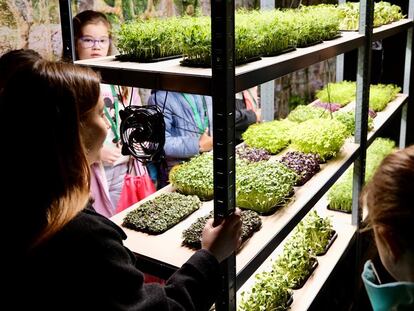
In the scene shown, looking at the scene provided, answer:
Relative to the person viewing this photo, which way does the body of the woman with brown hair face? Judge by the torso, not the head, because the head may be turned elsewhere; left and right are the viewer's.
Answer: facing away from the viewer and to the right of the viewer

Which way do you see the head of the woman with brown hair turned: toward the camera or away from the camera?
away from the camera

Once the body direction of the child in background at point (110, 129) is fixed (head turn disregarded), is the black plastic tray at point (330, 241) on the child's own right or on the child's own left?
on the child's own left

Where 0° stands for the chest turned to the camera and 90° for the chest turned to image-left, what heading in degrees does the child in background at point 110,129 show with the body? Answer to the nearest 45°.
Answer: approximately 0°

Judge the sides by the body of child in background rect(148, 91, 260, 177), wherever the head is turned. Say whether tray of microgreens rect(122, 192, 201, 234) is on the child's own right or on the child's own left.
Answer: on the child's own right

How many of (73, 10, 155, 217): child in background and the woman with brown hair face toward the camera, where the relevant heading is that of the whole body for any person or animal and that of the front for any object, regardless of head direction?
1

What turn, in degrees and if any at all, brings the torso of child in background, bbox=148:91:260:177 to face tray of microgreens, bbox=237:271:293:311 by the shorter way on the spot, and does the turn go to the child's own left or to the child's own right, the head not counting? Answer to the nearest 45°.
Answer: approximately 45° to the child's own right

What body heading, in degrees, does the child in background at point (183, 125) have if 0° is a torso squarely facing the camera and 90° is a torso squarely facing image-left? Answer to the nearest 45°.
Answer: approximately 315°
